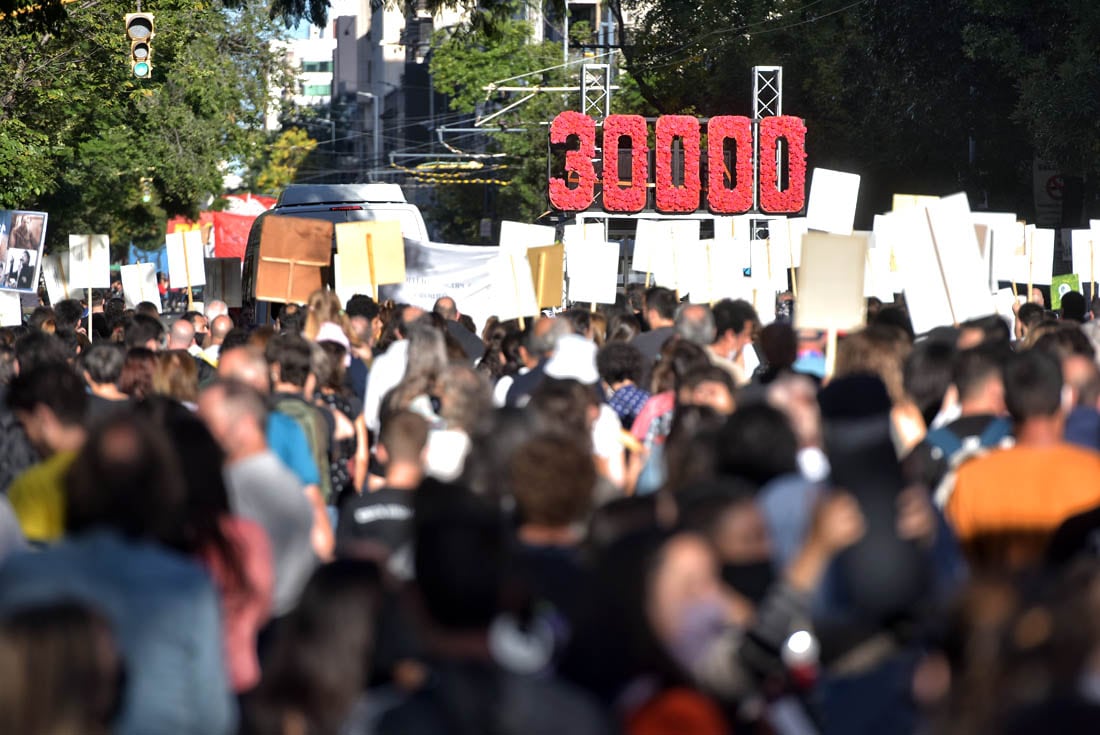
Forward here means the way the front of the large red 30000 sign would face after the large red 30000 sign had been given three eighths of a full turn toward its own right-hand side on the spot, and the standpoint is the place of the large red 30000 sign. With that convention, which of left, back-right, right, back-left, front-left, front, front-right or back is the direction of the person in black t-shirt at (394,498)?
back-left

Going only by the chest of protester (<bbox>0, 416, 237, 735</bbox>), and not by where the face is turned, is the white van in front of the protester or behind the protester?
in front

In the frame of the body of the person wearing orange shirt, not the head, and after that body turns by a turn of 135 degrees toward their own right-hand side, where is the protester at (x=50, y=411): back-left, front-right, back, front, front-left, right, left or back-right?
back-right

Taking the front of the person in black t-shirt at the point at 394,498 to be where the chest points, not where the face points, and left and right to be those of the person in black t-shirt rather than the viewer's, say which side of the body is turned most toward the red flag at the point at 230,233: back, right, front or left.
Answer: front

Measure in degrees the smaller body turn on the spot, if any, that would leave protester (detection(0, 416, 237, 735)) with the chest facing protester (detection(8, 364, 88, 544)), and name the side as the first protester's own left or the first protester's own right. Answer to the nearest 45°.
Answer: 0° — they already face them

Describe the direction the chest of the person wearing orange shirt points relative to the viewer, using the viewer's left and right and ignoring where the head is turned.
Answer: facing away from the viewer

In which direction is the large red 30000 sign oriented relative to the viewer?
toward the camera

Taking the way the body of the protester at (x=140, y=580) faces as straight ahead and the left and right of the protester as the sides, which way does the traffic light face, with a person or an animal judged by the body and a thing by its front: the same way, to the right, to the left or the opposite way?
the opposite way

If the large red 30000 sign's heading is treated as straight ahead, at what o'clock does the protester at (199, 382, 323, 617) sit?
The protester is roughly at 12 o'clock from the large red 30000 sign.

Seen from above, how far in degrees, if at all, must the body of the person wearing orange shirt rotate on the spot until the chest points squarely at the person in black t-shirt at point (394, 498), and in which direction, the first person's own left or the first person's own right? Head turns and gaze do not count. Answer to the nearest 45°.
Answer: approximately 90° to the first person's own left

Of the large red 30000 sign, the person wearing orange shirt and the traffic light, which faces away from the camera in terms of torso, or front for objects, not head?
the person wearing orange shirt

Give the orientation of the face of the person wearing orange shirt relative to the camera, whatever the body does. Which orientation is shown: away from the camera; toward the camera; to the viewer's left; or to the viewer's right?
away from the camera

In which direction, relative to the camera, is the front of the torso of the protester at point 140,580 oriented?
away from the camera

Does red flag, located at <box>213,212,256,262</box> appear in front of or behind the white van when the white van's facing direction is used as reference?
in front

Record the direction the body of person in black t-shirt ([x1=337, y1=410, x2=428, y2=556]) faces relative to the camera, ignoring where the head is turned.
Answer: away from the camera

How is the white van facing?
away from the camera
